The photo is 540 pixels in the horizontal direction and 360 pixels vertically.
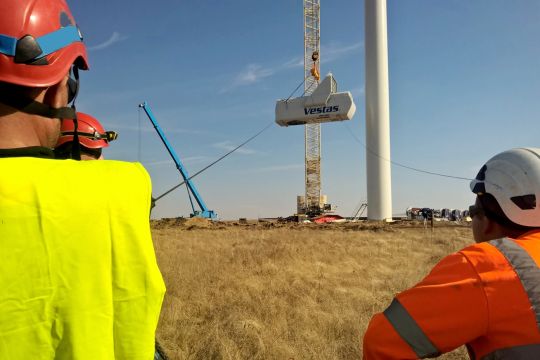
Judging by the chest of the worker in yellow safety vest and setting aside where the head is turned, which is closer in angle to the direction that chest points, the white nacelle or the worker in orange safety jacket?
the white nacelle

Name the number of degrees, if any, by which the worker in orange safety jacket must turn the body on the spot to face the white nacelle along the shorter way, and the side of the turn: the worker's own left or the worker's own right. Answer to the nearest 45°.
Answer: approximately 45° to the worker's own right

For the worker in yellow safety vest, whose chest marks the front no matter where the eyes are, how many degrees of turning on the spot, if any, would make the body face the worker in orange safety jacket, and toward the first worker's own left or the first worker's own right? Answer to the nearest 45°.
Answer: approximately 90° to the first worker's own right

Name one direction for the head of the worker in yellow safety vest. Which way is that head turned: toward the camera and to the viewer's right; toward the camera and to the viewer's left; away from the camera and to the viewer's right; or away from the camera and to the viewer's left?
away from the camera and to the viewer's right

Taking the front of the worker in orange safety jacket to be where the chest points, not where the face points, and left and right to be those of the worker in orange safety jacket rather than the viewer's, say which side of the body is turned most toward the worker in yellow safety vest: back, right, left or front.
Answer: left

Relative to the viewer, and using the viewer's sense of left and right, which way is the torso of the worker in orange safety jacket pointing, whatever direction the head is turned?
facing away from the viewer and to the left of the viewer

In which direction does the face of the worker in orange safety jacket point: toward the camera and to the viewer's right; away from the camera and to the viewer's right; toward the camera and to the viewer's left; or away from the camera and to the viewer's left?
away from the camera and to the viewer's left

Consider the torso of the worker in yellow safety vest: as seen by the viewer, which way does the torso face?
away from the camera
